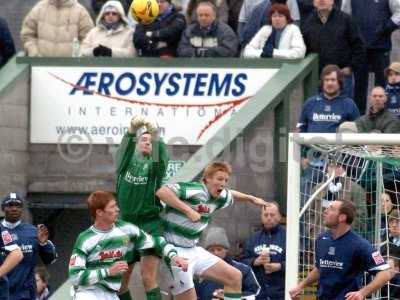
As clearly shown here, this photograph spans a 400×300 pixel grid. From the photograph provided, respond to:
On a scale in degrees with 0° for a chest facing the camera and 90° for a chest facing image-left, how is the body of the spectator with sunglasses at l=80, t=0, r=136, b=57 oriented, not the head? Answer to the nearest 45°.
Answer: approximately 0°
